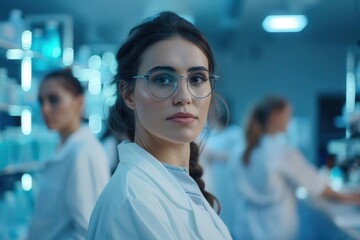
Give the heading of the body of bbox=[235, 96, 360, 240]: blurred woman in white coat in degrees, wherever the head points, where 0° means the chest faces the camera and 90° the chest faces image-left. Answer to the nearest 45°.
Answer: approximately 225°

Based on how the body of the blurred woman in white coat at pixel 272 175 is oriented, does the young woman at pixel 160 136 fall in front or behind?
behind

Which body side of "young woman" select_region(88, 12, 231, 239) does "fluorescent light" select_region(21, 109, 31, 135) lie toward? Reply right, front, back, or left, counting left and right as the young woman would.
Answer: back

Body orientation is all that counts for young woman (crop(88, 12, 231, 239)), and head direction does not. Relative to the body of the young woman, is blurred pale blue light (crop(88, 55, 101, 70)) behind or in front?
behind

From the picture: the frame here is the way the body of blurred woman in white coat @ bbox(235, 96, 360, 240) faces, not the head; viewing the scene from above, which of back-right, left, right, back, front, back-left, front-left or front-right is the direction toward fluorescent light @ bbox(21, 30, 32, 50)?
back

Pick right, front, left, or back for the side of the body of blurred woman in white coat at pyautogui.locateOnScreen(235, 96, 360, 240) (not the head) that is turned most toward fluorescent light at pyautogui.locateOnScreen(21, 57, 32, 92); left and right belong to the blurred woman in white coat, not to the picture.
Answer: back

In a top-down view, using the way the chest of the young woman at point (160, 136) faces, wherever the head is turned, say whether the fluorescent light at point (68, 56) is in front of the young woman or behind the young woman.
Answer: behind

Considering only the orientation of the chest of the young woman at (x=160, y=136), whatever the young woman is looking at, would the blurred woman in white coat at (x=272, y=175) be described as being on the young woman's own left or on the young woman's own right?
on the young woman's own left

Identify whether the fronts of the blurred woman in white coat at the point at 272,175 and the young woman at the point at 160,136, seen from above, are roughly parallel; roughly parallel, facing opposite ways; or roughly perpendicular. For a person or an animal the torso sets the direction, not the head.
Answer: roughly perpendicular
